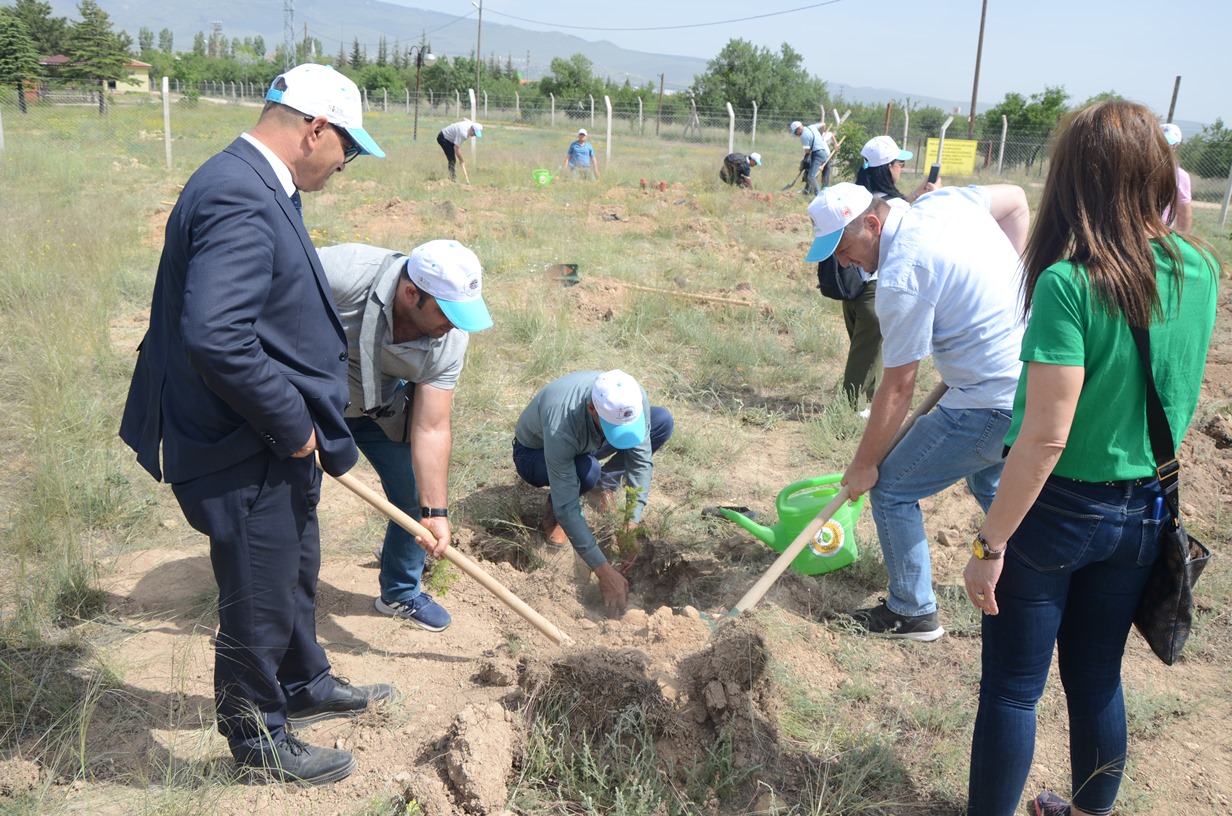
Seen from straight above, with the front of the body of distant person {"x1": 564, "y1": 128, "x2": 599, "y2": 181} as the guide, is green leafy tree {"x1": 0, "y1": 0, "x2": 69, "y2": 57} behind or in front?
behind

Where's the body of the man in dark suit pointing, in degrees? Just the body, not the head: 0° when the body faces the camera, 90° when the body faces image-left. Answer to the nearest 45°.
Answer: approximately 270°

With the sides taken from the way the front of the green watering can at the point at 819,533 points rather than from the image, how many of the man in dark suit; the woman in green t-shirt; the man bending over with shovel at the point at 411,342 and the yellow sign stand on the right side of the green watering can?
1

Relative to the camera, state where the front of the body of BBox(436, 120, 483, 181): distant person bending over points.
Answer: to the viewer's right

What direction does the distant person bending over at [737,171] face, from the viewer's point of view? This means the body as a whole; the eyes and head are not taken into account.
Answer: to the viewer's right

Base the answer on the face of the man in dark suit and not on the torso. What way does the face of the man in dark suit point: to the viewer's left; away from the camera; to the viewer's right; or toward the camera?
to the viewer's right

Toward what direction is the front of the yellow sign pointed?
toward the camera

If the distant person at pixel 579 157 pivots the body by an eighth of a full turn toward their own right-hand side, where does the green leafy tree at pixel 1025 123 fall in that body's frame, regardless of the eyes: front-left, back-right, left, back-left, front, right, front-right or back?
back

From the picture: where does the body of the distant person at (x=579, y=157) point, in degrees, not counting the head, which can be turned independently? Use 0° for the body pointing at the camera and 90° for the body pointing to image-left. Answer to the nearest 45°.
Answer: approximately 0°
